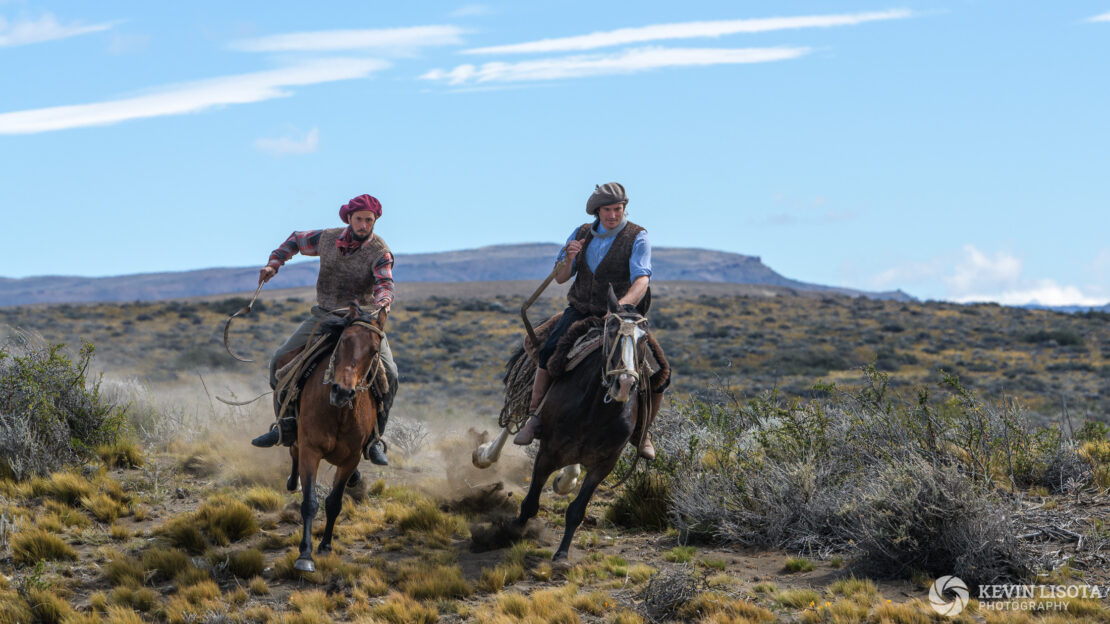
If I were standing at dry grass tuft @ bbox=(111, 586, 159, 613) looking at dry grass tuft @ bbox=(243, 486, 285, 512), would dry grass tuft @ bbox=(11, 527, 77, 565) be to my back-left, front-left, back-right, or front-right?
front-left

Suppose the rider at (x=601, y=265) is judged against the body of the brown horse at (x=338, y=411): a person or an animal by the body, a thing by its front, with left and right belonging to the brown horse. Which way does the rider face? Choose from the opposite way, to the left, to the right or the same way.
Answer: the same way

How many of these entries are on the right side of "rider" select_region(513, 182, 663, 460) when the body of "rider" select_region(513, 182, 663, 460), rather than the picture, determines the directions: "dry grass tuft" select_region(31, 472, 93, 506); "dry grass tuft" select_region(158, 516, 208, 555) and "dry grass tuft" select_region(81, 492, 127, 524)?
3

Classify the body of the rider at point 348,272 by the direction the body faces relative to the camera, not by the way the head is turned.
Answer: toward the camera

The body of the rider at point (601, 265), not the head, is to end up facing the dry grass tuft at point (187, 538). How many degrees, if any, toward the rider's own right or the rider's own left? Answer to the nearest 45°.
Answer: approximately 90° to the rider's own right

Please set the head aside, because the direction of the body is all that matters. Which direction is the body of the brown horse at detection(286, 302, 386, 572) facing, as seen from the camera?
toward the camera

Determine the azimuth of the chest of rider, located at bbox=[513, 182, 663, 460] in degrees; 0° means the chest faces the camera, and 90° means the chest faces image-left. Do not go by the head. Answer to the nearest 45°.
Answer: approximately 0°

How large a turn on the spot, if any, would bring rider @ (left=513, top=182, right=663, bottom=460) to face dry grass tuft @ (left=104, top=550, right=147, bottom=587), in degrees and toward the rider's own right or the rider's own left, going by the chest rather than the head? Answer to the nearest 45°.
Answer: approximately 90° to the rider's own right

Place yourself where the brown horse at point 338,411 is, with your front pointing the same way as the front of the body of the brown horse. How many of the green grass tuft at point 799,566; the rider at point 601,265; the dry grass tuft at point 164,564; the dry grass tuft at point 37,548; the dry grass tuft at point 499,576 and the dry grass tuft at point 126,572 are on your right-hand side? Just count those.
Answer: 3

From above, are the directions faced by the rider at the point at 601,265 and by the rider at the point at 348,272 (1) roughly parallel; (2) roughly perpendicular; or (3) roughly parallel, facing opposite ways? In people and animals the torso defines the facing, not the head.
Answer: roughly parallel

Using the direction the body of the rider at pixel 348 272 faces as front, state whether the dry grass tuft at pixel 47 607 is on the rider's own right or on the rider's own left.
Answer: on the rider's own right
